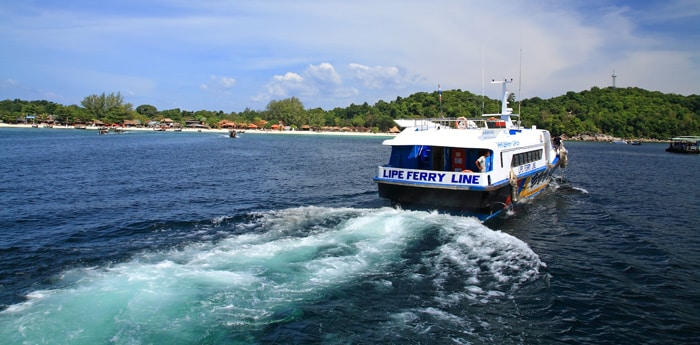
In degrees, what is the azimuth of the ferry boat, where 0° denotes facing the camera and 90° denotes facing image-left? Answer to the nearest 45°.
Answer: approximately 225°
